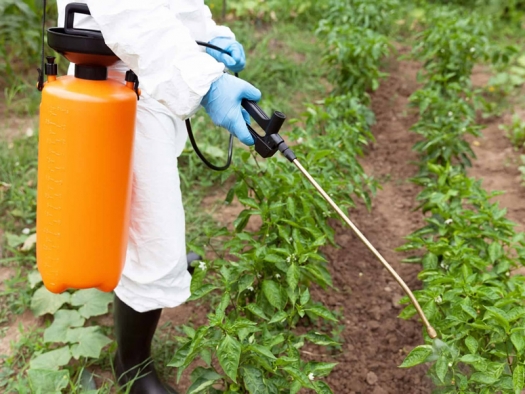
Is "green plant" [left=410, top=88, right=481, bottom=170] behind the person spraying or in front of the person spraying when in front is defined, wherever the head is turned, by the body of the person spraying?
in front

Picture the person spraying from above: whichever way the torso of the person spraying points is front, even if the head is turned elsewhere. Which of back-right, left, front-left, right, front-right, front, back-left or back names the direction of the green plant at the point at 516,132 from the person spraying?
front-left

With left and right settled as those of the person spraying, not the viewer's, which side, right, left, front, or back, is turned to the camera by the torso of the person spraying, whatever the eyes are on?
right

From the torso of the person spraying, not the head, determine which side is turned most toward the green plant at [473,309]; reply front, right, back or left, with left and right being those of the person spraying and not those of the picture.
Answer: front

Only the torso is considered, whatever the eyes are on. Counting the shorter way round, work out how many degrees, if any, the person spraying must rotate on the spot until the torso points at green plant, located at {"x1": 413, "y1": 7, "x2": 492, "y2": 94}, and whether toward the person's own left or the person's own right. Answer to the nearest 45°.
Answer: approximately 45° to the person's own left

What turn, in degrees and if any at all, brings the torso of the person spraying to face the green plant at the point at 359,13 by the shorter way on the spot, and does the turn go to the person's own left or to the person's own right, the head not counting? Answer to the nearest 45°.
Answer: approximately 45° to the person's own left

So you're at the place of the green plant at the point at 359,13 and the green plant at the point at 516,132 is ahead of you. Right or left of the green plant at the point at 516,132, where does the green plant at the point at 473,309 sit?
right
